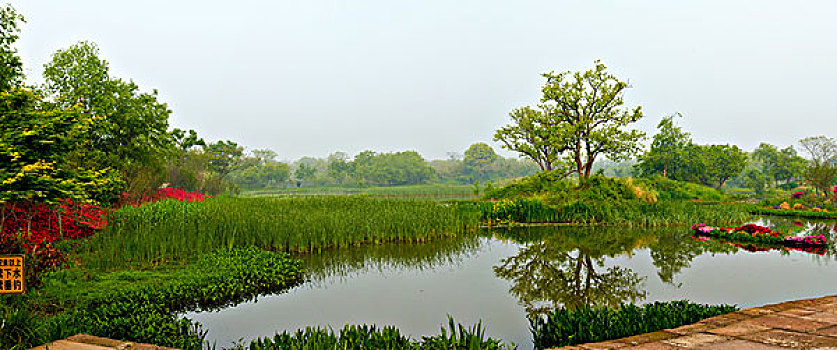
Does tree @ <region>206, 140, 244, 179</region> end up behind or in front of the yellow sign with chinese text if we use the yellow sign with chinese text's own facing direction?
behind

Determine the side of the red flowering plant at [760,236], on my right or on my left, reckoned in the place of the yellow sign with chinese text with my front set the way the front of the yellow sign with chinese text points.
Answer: on my left

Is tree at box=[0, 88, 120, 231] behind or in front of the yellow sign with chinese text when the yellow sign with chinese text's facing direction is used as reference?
behind

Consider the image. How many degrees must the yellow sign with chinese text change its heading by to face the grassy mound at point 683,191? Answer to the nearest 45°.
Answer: approximately 90° to its left

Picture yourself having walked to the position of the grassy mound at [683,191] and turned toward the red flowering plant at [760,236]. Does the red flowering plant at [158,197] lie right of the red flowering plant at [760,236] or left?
right

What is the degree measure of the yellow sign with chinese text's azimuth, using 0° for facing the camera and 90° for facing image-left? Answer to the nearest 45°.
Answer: approximately 0°

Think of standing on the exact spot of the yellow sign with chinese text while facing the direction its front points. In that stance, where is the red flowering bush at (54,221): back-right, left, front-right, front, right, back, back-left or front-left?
back

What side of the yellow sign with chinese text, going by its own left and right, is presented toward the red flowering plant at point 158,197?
back

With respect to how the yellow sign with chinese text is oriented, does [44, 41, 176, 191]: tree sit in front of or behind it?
behind

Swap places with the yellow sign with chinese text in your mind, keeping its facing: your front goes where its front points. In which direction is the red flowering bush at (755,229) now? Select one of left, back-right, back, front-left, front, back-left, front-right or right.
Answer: left

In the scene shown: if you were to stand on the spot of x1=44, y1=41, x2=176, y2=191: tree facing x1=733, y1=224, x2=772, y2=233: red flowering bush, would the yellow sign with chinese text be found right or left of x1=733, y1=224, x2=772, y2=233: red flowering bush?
right

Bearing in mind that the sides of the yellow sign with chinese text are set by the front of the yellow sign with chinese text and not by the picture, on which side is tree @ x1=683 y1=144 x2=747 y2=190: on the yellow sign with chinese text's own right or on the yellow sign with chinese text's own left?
on the yellow sign with chinese text's own left

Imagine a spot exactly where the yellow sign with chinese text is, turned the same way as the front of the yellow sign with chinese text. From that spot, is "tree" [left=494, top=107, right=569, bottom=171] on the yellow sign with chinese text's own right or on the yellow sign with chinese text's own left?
on the yellow sign with chinese text's own left

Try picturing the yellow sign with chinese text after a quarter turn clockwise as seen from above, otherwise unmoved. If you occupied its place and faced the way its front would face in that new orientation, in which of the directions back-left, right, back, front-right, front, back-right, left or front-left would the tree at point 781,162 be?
back

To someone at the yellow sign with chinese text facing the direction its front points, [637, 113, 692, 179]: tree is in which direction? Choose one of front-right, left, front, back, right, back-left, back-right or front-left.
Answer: left

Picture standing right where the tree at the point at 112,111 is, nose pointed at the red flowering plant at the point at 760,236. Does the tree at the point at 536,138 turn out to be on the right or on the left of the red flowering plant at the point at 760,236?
left
